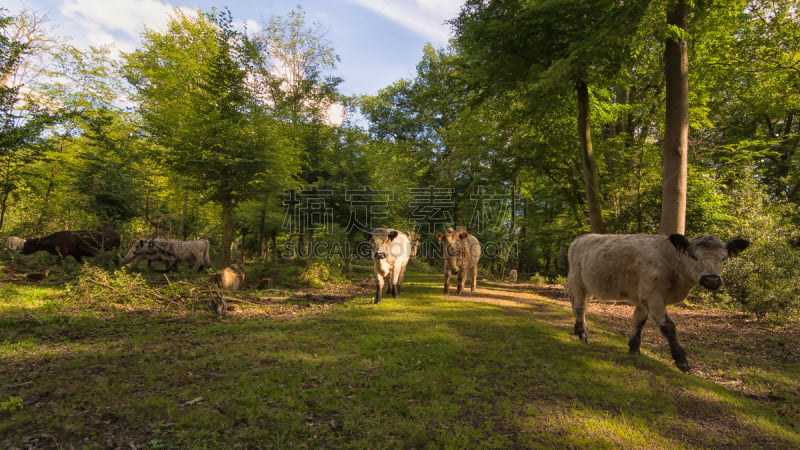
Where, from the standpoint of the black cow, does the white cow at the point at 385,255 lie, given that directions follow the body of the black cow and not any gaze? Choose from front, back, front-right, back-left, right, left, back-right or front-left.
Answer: back-left

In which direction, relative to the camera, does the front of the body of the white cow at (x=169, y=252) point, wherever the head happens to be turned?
to the viewer's left

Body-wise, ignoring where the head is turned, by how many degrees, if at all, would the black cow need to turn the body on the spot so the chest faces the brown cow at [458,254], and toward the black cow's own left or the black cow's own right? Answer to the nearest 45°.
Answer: approximately 135° to the black cow's own left

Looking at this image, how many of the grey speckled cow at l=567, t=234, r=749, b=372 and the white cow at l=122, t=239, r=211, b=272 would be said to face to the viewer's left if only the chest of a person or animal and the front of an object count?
1

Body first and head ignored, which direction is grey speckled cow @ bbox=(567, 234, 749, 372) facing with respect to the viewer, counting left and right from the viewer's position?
facing the viewer and to the right of the viewer

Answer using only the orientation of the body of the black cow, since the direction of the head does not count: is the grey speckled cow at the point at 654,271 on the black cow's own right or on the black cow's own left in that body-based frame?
on the black cow's own left

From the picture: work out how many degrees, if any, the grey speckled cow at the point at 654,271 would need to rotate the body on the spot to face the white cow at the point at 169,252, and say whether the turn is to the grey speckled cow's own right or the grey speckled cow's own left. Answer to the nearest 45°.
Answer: approximately 135° to the grey speckled cow's own right

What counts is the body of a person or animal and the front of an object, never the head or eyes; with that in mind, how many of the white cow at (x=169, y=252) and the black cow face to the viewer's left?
2

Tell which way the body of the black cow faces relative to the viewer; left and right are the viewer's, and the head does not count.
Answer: facing to the left of the viewer

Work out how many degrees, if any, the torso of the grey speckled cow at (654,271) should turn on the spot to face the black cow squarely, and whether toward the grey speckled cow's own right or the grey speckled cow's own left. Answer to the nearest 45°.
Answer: approximately 135° to the grey speckled cow's own right

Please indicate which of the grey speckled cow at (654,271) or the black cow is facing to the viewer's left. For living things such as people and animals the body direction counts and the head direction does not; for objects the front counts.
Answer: the black cow

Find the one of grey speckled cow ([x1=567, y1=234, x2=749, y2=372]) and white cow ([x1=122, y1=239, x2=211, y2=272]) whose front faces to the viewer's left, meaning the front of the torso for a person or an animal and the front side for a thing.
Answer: the white cow
